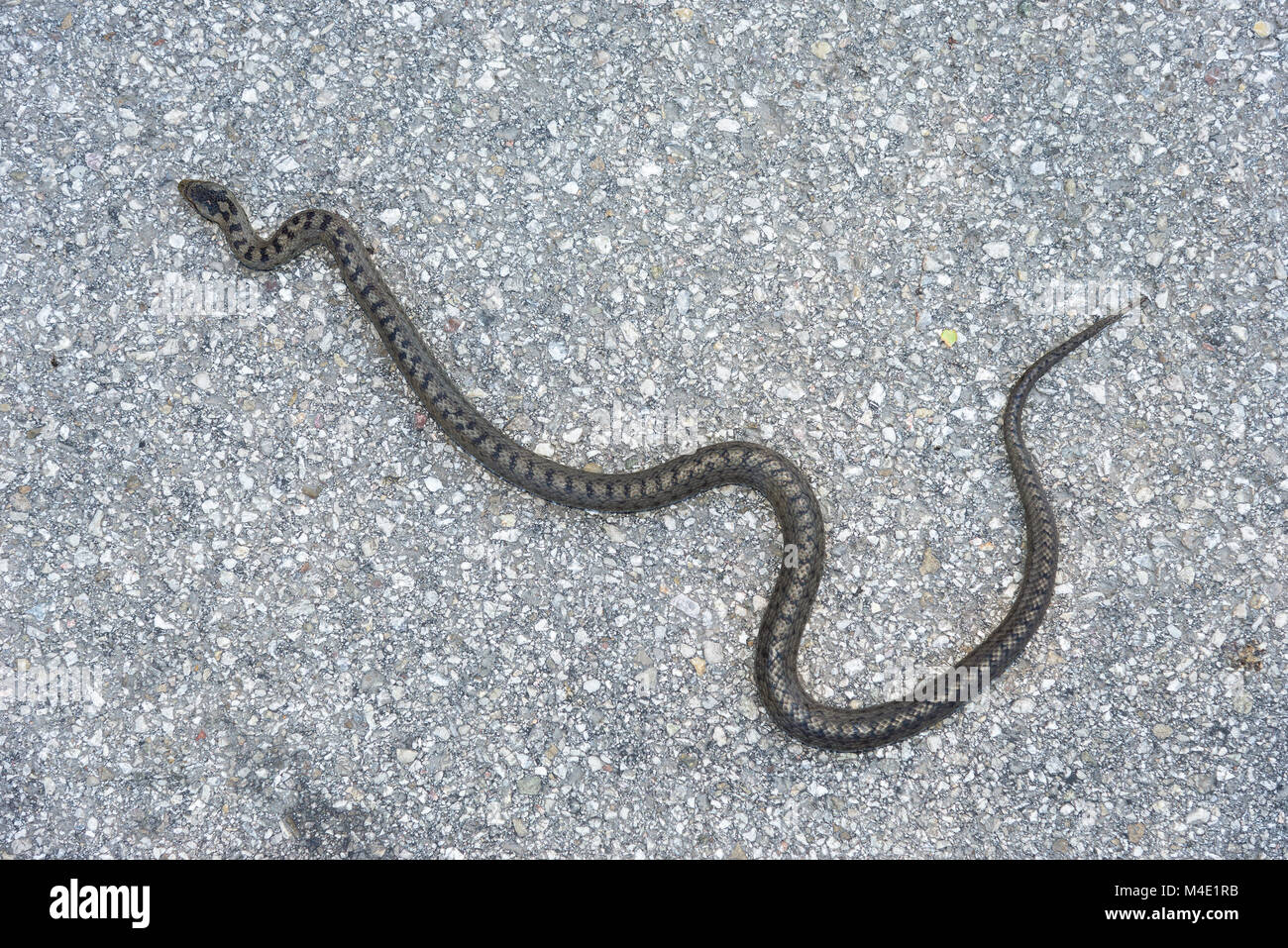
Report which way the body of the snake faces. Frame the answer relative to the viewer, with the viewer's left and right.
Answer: facing away from the viewer and to the left of the viewer

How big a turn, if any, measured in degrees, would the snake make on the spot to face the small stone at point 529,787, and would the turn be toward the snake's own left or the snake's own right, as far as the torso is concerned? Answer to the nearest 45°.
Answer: approximately 90° to the snake's own left
